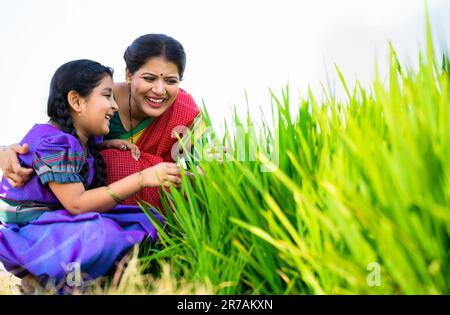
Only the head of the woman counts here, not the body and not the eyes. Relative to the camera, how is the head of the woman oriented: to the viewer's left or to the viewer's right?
to the viewer's right

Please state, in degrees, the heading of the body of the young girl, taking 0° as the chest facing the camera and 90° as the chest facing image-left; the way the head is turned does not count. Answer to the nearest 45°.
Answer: approximately 270°

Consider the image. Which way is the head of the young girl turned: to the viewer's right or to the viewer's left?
to the viewer's right

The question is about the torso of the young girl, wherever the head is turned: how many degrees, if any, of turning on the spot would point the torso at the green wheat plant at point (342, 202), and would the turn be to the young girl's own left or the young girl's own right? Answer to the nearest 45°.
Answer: approximately 45° to the young girl's own right
